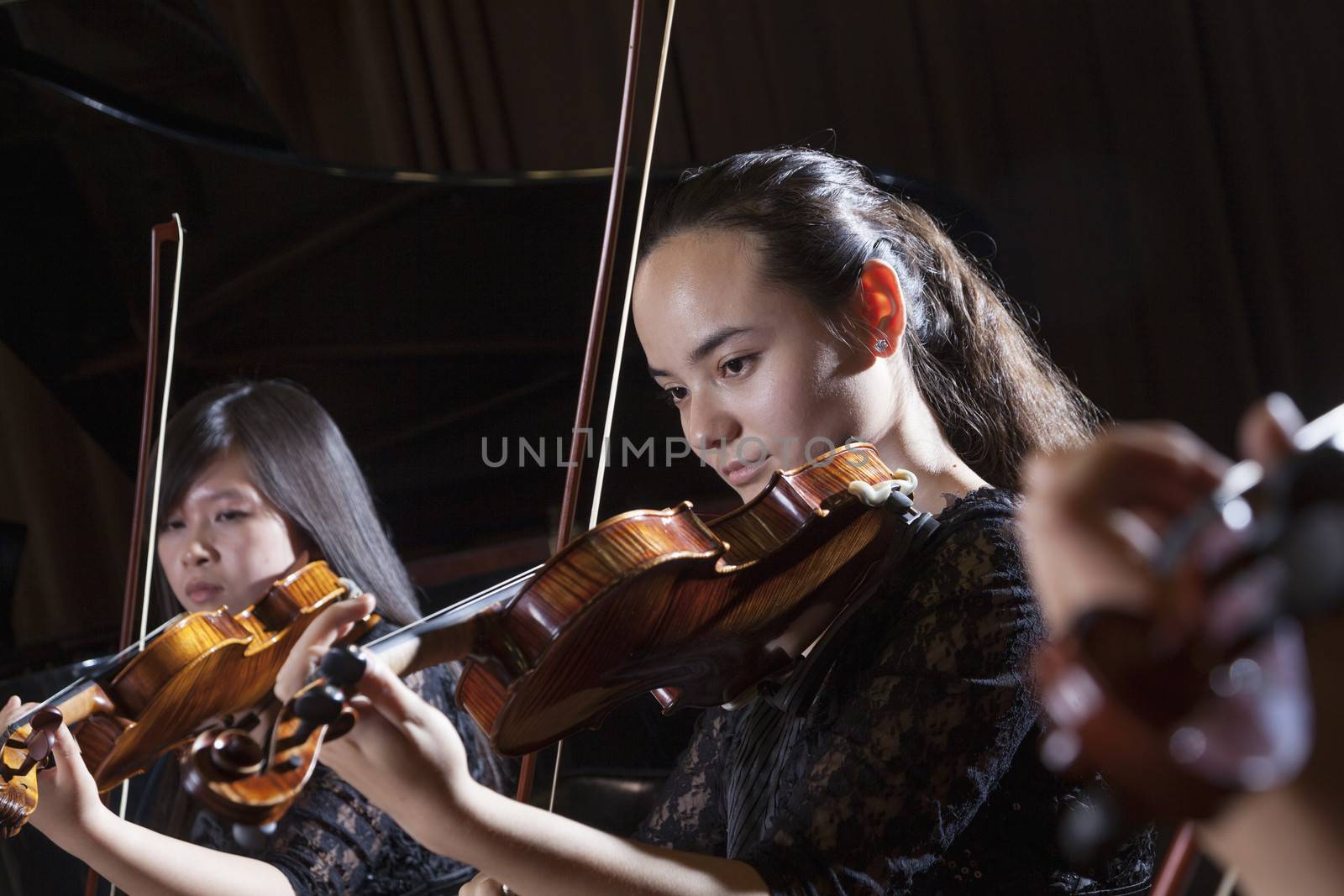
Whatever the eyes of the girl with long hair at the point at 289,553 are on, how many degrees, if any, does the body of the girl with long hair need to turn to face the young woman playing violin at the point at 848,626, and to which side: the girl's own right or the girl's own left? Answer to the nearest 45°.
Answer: approximately 45° to the girl's own left

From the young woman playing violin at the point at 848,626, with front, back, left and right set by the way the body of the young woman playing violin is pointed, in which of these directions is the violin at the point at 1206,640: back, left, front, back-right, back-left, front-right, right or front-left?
front-left

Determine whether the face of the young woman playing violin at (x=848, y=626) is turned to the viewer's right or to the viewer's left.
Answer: to the viewer's left

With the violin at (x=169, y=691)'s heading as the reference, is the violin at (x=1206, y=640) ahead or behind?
behind

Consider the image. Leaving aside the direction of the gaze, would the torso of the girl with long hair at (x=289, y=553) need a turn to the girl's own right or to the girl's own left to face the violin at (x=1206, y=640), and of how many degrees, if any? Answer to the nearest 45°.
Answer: approximately 45° to the girl's own left

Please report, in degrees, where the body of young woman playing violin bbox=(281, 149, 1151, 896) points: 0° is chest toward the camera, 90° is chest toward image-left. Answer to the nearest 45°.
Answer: approximately 45°
